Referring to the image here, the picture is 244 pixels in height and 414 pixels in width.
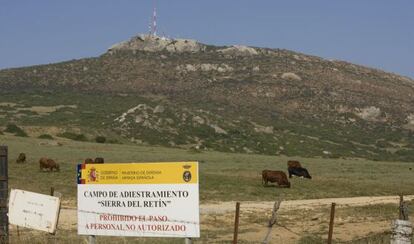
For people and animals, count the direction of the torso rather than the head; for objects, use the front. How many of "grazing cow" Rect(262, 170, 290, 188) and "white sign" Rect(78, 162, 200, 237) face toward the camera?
1

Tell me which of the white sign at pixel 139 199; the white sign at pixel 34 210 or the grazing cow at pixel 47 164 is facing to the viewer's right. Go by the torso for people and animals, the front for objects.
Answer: the grazing cow

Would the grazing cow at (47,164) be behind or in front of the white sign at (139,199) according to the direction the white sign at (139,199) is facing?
behind

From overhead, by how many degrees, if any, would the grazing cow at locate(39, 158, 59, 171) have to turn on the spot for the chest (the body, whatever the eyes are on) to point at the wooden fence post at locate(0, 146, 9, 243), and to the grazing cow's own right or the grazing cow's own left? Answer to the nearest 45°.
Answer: approximately 90° to the grazing cow's own right

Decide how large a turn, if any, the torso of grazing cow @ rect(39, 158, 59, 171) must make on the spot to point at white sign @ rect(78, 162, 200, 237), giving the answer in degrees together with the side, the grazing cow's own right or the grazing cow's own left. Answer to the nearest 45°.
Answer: approximately 90° to the grazing cow's own right

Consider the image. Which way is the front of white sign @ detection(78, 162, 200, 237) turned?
toward the camera

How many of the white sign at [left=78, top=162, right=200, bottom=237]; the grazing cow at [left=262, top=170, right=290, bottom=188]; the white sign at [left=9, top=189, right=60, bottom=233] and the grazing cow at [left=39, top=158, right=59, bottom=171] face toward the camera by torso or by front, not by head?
2

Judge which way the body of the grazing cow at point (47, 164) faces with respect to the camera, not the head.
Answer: to the viewer's right

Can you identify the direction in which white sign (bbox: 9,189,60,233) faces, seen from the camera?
facing the viewer

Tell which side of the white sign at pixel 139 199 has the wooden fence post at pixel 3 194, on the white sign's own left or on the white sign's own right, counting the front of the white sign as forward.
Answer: on the white sign's own right

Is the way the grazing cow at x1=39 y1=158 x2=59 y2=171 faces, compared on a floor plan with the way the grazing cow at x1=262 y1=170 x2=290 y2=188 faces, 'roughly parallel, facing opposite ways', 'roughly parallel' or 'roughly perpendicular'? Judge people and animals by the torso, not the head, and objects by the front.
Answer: roughly parallel

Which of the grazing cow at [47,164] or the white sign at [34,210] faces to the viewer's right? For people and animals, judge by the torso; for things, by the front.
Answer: the grazing cow
